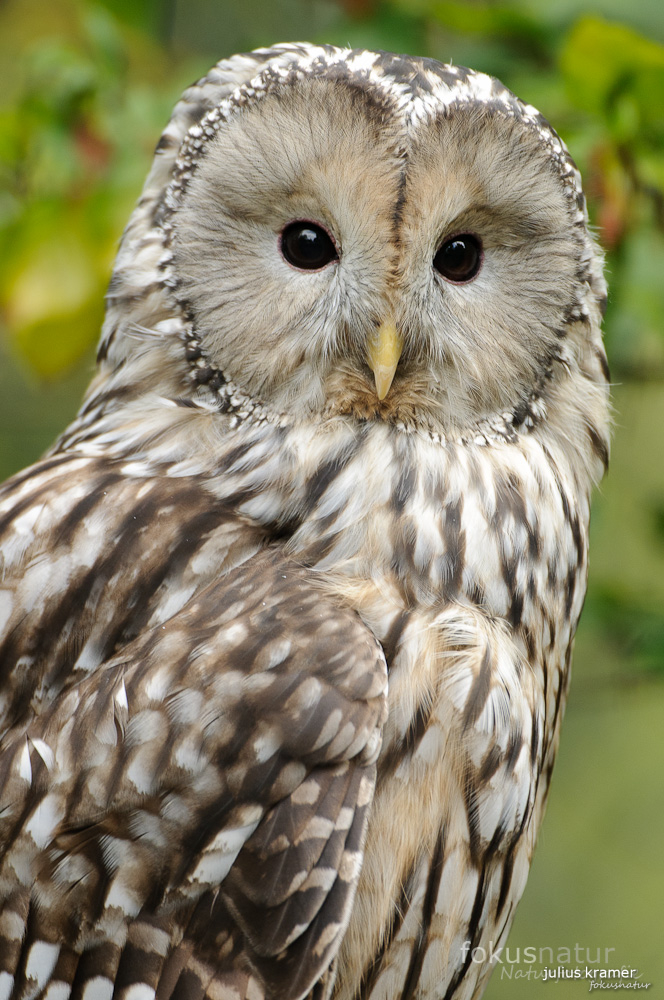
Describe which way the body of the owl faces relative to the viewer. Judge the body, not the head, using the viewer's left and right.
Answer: facing the viewer and to the right of the viewer
